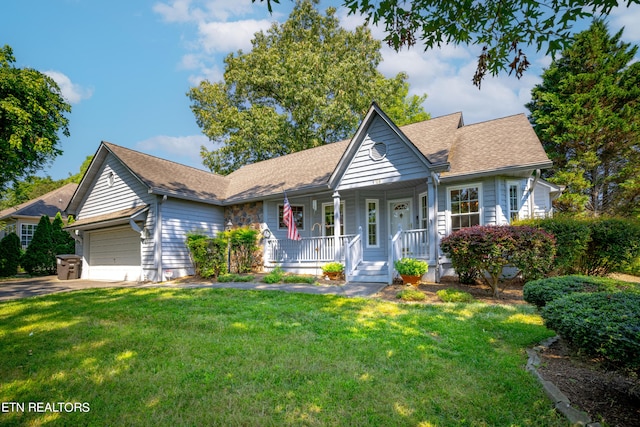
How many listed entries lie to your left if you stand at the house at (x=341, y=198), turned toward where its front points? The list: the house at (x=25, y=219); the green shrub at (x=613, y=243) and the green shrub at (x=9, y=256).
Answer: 1

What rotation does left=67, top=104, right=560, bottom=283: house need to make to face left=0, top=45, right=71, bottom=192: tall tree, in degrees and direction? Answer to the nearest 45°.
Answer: approximately 45° to its right

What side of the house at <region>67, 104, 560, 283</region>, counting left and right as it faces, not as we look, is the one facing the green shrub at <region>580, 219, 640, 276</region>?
left

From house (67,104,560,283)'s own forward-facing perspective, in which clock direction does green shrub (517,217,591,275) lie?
The green shrub is roughly at 9 o'clock from the house.

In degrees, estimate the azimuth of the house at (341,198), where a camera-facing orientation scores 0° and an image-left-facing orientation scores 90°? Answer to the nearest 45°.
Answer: approximately 45°

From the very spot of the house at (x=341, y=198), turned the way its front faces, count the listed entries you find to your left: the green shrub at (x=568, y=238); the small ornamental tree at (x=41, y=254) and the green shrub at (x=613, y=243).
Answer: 2

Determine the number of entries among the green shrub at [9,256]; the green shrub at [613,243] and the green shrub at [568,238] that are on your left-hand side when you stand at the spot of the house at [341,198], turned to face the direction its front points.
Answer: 2

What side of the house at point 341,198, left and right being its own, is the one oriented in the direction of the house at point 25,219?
right
